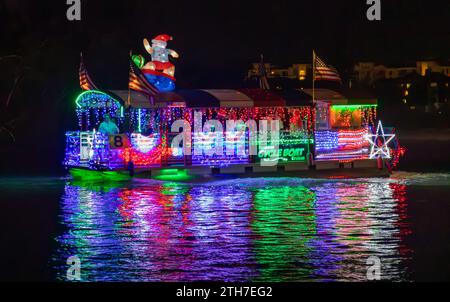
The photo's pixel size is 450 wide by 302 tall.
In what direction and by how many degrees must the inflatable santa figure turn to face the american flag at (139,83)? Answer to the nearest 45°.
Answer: approximately 45° to its right

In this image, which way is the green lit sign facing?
toward the camera

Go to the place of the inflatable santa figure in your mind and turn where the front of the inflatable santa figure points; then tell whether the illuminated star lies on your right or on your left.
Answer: on your left

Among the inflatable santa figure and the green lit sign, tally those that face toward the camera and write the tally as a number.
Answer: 2

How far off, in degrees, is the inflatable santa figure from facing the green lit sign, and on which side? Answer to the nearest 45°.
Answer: approximately 90° to its left

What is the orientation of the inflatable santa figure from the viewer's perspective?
toward the camera

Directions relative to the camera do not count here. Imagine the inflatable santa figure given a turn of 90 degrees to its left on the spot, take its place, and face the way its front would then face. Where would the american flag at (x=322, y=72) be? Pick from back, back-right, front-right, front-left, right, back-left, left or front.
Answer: front

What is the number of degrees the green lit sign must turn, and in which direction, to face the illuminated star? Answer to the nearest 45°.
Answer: approximately 90° to its left

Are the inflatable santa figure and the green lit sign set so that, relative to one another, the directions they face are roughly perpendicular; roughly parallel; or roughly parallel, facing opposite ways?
roughly parallel

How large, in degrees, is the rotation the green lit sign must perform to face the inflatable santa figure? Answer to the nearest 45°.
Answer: approximately 90° to its right
